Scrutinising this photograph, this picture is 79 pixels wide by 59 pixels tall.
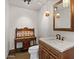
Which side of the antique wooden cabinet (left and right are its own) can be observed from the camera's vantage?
front

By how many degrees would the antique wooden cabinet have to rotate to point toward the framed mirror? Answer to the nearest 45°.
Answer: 0° — it already faces it
